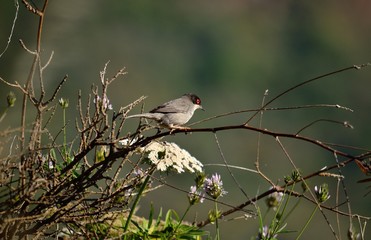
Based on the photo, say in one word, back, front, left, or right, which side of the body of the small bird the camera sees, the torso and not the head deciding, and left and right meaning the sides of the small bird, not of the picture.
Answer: right
